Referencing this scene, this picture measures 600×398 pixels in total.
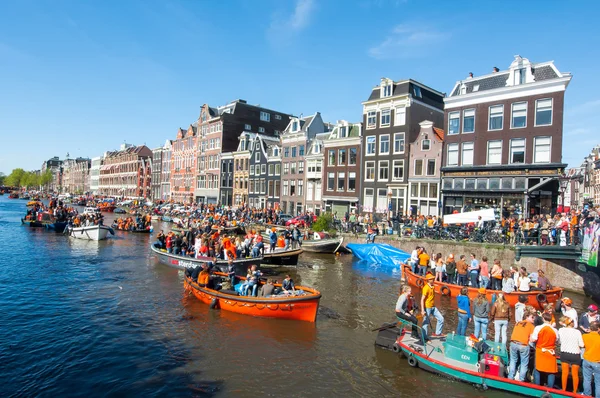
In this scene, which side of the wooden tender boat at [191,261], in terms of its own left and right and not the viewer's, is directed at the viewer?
left

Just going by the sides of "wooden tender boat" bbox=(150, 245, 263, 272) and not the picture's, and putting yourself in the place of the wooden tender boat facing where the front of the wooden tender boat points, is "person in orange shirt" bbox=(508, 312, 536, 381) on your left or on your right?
on your left

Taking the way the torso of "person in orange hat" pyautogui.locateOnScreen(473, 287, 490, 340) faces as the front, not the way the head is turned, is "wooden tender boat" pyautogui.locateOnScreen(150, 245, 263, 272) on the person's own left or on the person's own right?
on the person's own left

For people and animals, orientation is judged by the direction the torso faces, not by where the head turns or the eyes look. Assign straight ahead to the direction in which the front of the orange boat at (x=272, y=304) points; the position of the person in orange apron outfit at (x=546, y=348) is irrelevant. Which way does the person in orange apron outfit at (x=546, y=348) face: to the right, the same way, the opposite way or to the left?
to the left

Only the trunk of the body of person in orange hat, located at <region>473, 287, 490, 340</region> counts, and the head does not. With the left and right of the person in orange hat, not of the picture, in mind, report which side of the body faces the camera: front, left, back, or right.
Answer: back

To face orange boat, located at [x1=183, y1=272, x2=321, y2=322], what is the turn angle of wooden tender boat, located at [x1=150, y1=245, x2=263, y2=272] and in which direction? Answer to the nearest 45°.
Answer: approximately 90° to its left
